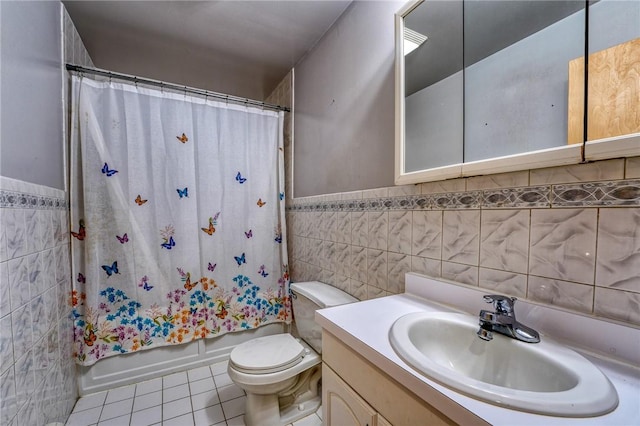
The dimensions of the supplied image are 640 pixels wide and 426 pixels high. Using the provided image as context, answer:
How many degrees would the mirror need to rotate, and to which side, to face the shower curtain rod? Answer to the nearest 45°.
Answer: approximately 45° to its right

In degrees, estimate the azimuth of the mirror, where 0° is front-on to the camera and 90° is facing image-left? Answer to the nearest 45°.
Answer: approximately 45°

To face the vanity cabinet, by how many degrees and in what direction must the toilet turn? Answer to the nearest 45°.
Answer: approximately 45° to its left

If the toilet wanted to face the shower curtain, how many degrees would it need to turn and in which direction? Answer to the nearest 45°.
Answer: approximately 90° to its right

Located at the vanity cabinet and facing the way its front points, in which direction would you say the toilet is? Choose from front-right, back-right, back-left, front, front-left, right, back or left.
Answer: right

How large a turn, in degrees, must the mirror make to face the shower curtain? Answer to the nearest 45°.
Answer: approximately 45° to its right

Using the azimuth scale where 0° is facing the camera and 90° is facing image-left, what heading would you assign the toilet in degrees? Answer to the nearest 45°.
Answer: approximately 45°

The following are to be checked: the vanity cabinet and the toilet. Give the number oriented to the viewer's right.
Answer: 0

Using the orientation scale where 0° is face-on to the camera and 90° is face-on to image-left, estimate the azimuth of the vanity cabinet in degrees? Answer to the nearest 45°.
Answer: approximately 45°
